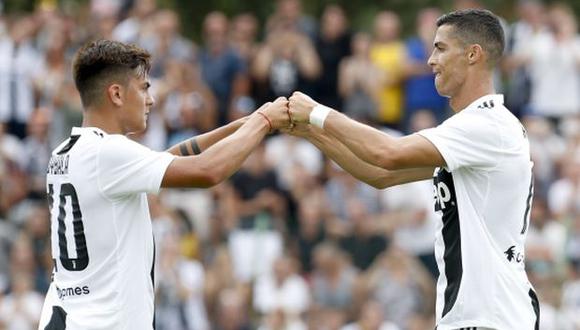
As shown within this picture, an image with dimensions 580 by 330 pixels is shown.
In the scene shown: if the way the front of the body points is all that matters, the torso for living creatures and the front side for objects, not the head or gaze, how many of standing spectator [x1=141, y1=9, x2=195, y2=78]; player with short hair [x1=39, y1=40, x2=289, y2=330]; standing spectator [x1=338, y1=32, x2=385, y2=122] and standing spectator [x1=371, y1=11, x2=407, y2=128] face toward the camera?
3

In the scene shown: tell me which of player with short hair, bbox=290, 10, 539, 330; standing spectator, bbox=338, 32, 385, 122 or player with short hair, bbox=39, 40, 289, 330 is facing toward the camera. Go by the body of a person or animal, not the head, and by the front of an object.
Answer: the standing spectator

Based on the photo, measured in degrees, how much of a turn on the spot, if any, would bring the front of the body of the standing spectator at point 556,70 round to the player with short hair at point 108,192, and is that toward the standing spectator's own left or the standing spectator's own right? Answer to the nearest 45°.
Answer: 0° — they already face them

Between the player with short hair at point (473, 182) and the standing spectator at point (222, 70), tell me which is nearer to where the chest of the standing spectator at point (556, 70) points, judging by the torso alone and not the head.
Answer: the player with short hair

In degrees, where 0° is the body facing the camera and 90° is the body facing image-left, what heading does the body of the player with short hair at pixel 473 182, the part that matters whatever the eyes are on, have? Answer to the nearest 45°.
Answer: approximately 90°

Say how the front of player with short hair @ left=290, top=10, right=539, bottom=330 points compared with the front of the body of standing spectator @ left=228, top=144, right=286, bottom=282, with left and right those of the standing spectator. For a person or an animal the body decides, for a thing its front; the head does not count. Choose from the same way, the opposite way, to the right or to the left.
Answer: to the right

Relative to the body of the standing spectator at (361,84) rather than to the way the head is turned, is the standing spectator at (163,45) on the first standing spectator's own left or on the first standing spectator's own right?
on the first standing spectator's own right

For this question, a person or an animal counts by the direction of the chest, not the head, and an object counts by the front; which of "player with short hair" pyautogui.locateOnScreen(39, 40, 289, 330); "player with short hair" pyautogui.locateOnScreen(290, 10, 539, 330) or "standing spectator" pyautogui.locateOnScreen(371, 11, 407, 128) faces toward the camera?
the standing spectator

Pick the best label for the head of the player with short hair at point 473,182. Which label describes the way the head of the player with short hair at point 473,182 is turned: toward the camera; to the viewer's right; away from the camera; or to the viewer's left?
to the viewer's left
